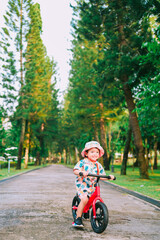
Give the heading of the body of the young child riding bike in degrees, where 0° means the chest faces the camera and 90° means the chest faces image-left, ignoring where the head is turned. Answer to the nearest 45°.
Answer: approximately 315°

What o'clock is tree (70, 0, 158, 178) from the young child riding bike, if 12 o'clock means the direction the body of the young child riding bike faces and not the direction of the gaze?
The tree is roughly at 8 o'clock from the young child riding bike.

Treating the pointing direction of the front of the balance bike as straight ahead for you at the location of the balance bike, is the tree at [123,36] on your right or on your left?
on your left
